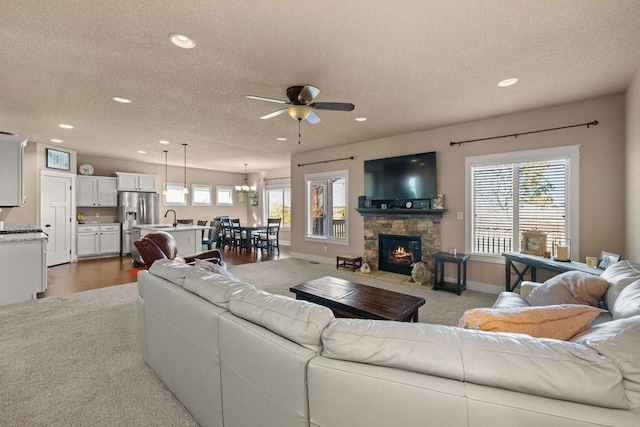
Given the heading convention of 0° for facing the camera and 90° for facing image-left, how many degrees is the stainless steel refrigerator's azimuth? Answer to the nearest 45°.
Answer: approximately 0°

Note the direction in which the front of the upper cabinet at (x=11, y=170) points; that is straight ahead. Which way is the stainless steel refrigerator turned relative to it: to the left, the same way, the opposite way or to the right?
to the right

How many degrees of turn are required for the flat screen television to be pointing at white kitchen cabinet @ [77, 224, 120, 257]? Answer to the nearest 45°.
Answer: approximately 45° to its right

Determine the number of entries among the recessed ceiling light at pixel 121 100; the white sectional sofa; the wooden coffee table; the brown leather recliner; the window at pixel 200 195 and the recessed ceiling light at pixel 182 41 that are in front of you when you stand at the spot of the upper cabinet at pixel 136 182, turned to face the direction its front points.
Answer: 5

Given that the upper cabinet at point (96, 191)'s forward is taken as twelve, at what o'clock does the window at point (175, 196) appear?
The window is roughly at 8 o'clock from the upper cabinet.

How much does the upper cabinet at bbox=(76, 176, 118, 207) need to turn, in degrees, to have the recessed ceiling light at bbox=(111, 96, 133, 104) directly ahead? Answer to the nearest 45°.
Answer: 0° — it already faces it

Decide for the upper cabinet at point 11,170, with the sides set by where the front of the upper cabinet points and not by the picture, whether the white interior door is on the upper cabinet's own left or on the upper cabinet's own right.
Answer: on the upper cabinet's own left

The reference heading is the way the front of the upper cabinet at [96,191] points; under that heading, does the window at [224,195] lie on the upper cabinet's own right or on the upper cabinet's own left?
on the upper cabinet's own left

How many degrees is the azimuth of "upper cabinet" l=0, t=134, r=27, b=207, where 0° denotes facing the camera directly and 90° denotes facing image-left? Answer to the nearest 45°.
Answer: approximately 270°

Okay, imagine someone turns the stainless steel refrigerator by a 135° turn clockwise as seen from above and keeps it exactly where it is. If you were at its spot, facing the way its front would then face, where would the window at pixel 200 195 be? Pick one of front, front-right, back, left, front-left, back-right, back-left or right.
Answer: right
